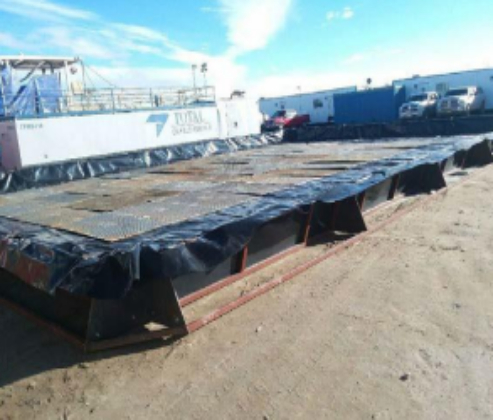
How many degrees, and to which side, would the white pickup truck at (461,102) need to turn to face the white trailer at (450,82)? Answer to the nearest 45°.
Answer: approximately 135° to its right

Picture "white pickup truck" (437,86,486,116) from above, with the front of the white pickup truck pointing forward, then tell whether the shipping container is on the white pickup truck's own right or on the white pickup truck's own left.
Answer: on the white pickup truck's own right

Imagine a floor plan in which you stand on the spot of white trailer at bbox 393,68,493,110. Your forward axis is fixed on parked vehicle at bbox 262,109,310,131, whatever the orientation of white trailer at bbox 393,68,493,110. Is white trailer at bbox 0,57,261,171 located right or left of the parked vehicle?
left

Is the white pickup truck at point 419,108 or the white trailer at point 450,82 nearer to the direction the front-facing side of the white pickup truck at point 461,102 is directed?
the white pickup truck

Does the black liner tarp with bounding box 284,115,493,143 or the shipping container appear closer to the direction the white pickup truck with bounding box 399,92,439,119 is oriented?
the black liner tarp

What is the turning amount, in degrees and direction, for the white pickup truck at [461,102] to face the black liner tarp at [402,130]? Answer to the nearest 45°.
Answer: approximately 45° to its left

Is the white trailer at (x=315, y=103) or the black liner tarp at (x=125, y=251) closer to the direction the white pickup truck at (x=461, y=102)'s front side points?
the black liner tarp
